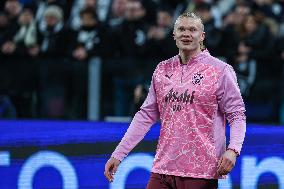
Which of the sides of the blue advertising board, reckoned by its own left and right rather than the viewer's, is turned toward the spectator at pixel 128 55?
back

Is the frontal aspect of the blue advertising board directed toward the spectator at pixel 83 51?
no

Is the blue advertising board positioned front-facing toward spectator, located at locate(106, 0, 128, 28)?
no

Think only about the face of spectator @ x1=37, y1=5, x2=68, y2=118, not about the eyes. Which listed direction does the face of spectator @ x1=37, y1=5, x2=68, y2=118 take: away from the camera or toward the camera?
toward the camera

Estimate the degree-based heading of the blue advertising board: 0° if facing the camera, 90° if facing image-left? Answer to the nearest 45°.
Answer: approximately 0°

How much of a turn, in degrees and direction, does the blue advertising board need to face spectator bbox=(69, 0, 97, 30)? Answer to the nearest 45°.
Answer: approximately 180°

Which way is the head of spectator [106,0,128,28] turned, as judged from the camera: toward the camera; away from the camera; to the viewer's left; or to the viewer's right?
toward the camera

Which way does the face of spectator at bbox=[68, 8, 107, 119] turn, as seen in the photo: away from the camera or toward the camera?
toward the camera

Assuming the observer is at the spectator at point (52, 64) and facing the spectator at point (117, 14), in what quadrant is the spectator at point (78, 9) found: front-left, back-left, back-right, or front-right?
front-left

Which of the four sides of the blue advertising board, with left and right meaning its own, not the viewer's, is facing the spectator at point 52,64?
back

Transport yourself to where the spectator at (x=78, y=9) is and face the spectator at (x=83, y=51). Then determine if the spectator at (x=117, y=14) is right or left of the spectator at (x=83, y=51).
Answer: left
